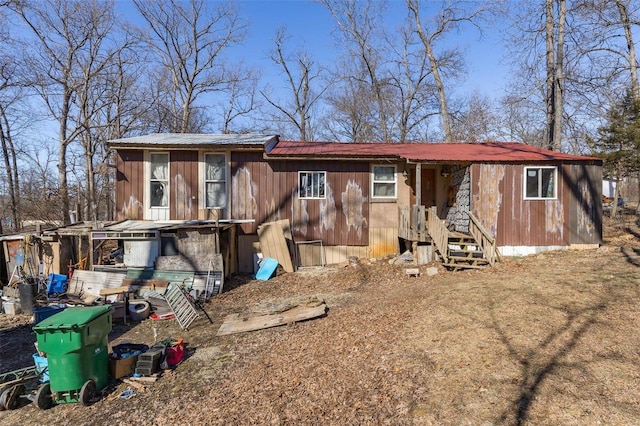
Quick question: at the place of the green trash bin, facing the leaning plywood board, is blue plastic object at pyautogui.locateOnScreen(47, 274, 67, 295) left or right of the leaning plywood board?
left

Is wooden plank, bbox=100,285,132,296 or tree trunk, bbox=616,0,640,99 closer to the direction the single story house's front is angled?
the wooden plank

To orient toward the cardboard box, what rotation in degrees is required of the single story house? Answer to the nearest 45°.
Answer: approximately 45° to its right

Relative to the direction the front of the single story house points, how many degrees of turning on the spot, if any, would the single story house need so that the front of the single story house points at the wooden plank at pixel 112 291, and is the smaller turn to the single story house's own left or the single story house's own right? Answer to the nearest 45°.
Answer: approximately 45° to the single story house's own right

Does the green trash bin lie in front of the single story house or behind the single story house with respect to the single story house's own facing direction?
in front

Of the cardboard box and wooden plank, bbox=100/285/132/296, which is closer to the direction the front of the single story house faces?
the cardboard box

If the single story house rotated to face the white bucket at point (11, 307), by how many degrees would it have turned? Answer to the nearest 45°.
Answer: approximately 45° to its right

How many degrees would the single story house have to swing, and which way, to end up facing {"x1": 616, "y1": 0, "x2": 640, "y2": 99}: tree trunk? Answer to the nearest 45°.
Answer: approximately 135° to its left

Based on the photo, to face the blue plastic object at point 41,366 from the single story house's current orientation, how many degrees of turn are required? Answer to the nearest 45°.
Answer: approximately 45° to its right

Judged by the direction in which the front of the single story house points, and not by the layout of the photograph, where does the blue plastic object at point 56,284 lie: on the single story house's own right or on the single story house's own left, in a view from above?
on the single story house's own right

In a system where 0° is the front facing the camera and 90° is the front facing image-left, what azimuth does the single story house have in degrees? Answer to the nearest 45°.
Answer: approximately 0°
